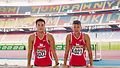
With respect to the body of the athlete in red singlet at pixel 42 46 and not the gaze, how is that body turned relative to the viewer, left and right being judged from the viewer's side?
facing the viewer

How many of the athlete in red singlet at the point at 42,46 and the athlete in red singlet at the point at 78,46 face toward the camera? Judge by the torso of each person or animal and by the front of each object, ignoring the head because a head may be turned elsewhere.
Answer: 2

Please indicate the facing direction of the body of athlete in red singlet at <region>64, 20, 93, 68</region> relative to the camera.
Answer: toward the camera

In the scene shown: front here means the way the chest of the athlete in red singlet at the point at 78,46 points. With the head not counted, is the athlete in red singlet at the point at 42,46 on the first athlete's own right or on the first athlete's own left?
on the first athlete's own right

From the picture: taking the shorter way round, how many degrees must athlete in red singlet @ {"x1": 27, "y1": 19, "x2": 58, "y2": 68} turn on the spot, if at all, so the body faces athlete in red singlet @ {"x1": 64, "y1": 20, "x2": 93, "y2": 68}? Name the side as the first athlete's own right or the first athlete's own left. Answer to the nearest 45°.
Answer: approximately 90° to the first athlete's own left

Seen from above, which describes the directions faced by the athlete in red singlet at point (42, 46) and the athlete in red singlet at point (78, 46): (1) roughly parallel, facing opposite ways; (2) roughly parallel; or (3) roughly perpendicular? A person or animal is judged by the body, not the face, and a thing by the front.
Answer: roughly parallel
